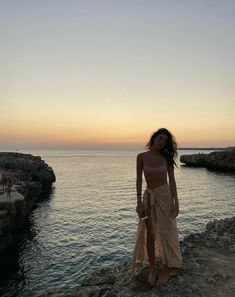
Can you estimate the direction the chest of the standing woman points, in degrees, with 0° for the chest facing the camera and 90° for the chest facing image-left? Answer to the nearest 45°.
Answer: approximately 0°
